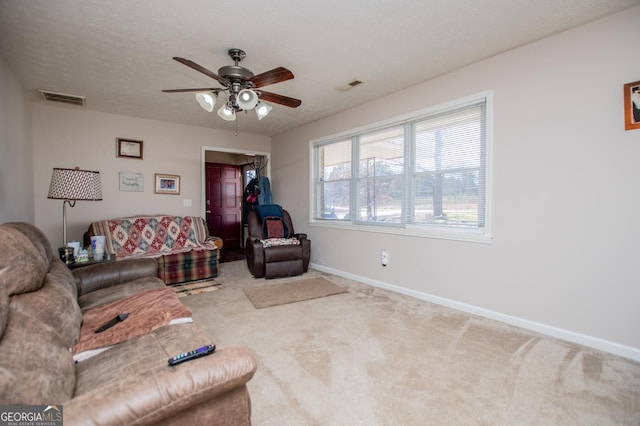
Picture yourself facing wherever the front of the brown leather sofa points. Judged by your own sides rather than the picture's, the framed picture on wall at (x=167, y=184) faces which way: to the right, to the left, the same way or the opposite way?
to the right

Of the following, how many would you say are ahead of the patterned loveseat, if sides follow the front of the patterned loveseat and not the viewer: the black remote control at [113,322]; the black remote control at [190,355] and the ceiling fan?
3

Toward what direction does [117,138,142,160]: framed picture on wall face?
toward the camera

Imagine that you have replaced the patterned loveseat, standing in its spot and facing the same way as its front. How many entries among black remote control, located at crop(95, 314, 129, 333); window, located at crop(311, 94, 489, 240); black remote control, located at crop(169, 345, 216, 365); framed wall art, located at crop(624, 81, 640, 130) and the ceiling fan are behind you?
0

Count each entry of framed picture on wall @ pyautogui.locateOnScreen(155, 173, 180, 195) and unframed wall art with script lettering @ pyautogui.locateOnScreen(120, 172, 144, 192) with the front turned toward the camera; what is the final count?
2

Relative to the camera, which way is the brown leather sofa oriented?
to the viewer's right

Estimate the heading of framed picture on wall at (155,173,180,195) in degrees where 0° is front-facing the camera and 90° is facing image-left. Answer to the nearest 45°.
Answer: approximately 0°

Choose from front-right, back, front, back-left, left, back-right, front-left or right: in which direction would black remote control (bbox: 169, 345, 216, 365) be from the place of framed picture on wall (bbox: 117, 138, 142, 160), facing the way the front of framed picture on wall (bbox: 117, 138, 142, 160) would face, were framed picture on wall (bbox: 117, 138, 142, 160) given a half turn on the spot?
back

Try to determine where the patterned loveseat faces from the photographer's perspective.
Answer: facing the viewer

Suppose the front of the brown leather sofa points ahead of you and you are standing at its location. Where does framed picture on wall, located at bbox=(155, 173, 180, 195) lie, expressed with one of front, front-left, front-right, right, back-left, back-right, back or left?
left

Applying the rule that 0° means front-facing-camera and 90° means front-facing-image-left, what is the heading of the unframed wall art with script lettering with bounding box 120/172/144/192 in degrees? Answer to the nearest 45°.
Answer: approximately 0°

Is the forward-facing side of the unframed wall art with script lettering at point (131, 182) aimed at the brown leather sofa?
yes

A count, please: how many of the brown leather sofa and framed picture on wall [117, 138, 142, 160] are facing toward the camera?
1

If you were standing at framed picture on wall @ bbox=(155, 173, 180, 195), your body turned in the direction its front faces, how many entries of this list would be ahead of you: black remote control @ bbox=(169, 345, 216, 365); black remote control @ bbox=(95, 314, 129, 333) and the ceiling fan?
3

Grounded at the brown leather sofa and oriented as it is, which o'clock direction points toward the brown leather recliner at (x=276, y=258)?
The brown leather recliner is roughly at 10 o'clock from the brown leather sofa.

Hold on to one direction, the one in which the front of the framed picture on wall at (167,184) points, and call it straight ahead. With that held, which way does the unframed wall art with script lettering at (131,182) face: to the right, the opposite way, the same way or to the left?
the same way

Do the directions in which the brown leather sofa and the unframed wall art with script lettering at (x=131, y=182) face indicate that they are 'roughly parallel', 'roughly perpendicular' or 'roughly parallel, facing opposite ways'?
roughly perpendicular

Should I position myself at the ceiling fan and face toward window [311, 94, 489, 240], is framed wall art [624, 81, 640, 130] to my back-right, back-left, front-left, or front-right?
front-right

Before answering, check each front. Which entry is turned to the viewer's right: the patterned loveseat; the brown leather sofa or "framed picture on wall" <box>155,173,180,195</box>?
the brown leather sofa
